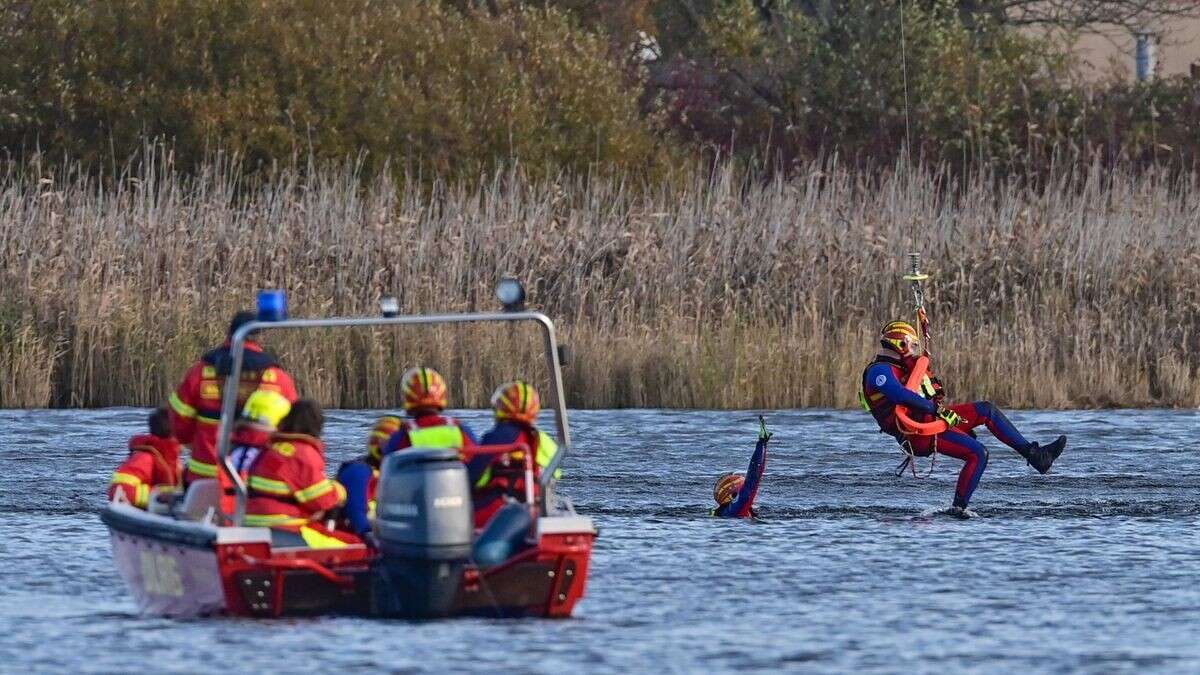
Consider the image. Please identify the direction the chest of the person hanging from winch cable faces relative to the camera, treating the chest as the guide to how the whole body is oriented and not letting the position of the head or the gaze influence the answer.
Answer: to the viewer's right

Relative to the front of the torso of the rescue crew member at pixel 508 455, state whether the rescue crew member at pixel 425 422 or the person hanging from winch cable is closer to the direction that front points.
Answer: the person hanging from winch cable

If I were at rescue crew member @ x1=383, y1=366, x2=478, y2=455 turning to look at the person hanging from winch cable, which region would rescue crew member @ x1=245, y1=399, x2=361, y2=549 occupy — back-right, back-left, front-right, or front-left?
back-left

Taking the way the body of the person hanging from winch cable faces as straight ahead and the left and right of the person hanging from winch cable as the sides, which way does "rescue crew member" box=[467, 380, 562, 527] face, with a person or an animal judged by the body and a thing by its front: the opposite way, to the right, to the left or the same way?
to the left

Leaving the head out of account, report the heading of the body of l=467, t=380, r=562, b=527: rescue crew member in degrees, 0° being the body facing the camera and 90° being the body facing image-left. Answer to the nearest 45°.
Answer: approximately 180°

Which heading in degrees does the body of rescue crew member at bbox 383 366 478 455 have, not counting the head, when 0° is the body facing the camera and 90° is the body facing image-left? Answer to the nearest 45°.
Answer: approximately 180°

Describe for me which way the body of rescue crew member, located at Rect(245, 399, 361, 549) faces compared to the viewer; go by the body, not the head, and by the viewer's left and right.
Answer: facing away from the viewer and to the right of the viewer

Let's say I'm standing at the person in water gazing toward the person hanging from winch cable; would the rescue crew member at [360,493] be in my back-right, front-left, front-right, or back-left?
back-right

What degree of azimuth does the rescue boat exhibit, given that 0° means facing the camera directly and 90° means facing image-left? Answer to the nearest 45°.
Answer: approximately 135°

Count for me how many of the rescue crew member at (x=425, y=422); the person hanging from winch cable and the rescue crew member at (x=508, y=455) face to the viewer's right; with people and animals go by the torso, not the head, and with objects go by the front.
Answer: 1

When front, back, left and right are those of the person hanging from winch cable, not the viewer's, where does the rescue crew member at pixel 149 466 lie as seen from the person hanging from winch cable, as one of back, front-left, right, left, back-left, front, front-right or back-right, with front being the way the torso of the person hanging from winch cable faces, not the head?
back-right

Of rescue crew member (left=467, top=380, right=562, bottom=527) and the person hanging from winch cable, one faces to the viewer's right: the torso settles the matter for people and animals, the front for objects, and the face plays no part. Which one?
the person hanging from winch cable
